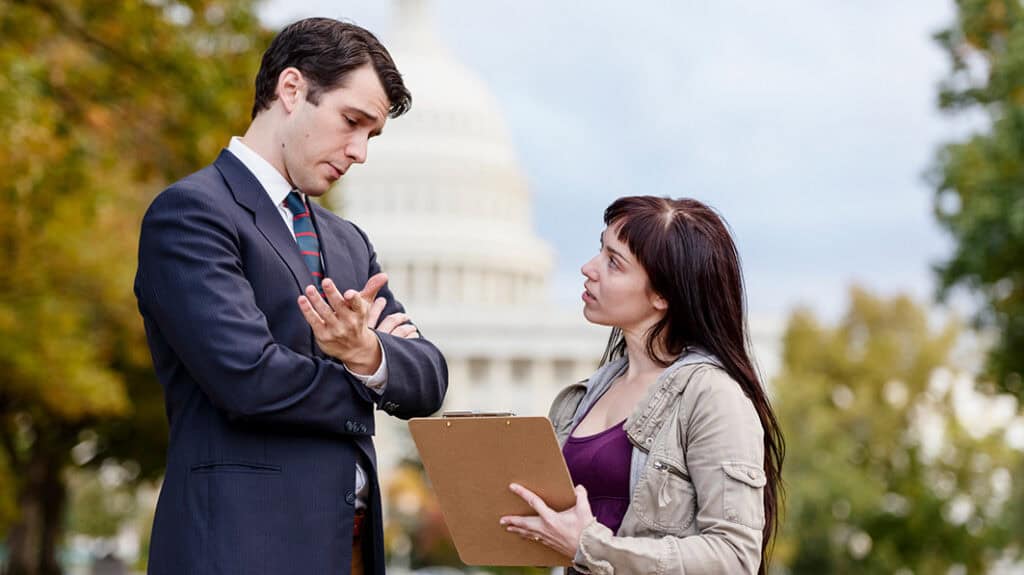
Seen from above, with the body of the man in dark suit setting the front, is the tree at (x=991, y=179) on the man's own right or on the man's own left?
on the man's own left

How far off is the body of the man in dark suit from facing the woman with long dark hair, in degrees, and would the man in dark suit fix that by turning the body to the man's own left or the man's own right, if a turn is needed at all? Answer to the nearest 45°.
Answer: approximately 45° to the man's own left

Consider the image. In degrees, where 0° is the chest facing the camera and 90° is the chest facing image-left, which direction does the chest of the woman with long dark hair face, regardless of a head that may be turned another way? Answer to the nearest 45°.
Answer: approximately 45°

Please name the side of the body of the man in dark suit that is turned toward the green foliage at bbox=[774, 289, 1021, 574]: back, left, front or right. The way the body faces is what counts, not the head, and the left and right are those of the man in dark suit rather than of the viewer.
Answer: left

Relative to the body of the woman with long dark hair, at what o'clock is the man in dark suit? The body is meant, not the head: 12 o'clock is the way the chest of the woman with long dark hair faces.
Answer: The man in dark suit is roughly at 1 o'clock from the woman with long dark hair.

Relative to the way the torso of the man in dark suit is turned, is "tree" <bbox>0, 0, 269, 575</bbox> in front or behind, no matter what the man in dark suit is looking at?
behind

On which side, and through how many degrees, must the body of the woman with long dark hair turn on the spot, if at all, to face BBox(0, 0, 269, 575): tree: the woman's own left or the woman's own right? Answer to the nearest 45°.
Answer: approximately 90° to the woman's own right

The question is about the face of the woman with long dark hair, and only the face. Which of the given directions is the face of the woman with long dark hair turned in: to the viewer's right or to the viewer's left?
to the viewer's left

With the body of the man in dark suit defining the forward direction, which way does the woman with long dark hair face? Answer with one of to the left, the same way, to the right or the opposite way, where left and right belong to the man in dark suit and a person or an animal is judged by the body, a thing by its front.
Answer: to the right
